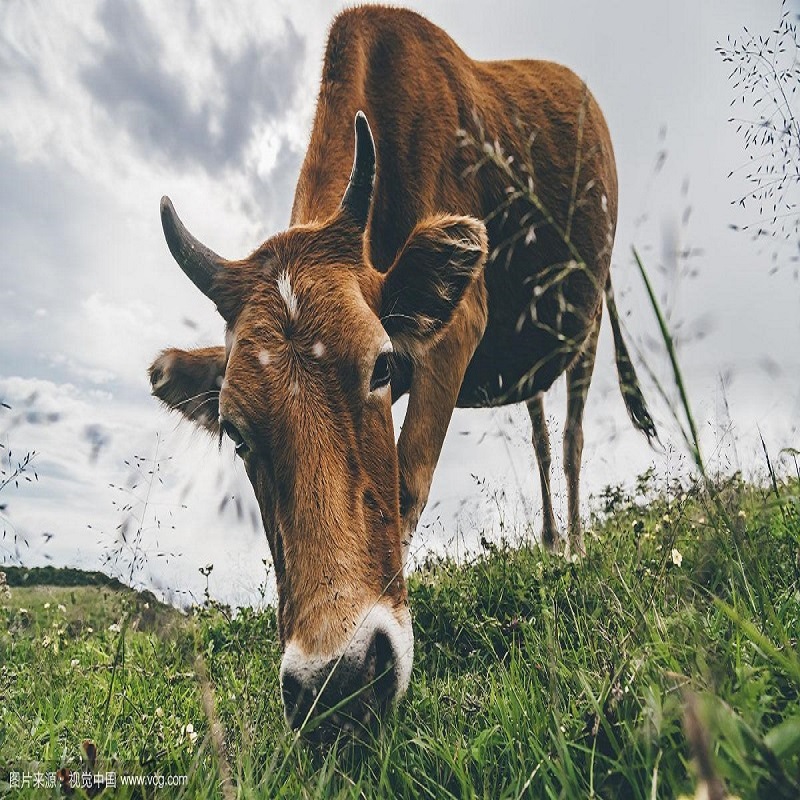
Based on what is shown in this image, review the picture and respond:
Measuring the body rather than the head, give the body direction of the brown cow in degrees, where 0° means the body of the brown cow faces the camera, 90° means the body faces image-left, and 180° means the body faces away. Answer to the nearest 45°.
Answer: approximately 45°
